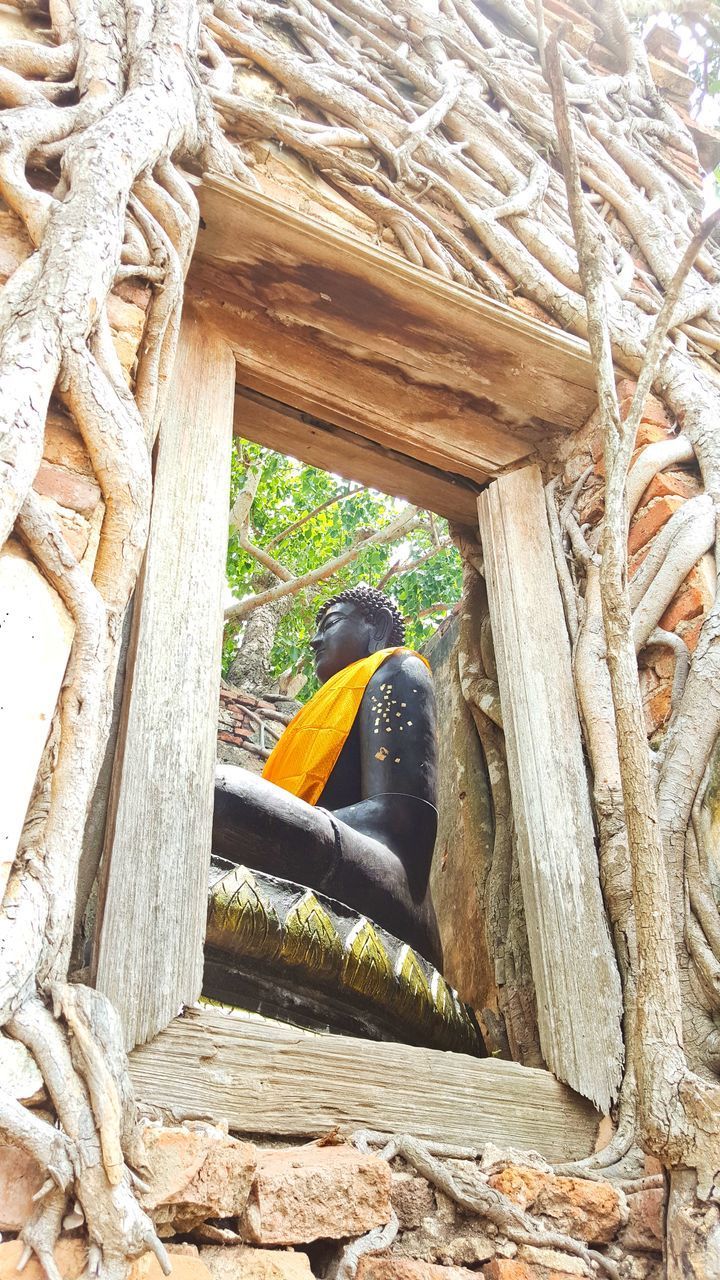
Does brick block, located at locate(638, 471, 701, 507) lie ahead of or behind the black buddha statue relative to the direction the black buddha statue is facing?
behind

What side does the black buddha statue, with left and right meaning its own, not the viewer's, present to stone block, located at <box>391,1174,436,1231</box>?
left

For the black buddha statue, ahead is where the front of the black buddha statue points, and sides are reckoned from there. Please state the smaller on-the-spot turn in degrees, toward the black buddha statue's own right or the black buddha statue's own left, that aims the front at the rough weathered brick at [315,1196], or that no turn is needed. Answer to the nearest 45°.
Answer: approximately 90° to the black buddha statue's own left

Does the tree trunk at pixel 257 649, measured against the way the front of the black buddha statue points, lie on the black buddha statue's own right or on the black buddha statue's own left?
on the black buddha statue's own right

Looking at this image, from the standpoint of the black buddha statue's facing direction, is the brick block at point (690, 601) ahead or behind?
behind

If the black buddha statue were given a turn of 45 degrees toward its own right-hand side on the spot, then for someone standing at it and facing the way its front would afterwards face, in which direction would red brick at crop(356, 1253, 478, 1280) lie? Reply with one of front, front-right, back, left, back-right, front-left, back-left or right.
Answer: back-left

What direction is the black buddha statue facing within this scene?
to the viewer's left

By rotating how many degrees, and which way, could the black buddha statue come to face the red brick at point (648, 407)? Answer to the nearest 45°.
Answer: approximately 135° to its left

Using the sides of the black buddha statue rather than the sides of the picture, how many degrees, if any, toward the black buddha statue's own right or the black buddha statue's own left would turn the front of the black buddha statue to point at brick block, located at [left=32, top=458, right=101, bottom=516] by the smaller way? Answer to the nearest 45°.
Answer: approximately 90° to the black buddha statue's own left
